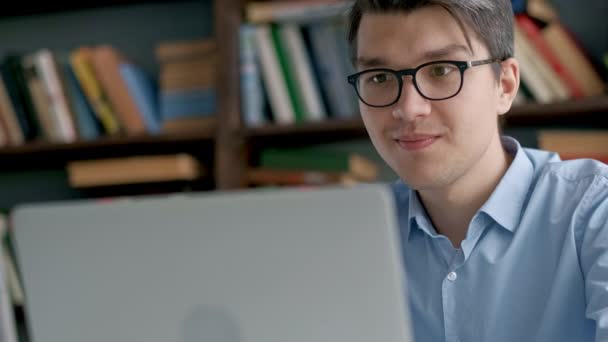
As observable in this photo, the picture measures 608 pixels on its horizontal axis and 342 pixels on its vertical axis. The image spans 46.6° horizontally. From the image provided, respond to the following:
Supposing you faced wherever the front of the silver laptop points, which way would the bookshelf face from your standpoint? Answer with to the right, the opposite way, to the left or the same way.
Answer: the opposite way

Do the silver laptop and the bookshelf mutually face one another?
yes

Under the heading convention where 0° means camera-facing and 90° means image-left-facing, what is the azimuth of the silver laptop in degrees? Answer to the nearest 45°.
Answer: approximately 180°

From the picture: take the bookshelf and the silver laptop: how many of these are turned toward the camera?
1

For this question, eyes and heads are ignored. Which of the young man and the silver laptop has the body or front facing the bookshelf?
the silver laptop

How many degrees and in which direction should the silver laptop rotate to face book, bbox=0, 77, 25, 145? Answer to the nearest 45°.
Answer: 0° — it already faces it

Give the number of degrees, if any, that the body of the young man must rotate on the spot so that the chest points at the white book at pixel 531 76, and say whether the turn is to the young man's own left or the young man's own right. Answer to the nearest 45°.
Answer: approximately 135° to the young man's own right

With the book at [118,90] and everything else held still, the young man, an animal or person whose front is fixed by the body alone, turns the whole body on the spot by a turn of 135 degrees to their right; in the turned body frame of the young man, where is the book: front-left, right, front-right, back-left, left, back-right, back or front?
front-left

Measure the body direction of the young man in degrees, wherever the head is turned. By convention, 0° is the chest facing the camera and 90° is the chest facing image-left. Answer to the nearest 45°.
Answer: approximately 45°

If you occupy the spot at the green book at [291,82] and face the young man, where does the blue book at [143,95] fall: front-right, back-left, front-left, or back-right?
back-right

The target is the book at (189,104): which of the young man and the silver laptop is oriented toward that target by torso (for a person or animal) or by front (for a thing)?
the silver laptop

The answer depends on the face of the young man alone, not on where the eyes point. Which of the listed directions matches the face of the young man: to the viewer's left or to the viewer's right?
to the viewer's left

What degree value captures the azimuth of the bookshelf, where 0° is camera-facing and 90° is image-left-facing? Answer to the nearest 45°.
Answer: approximately 0°
